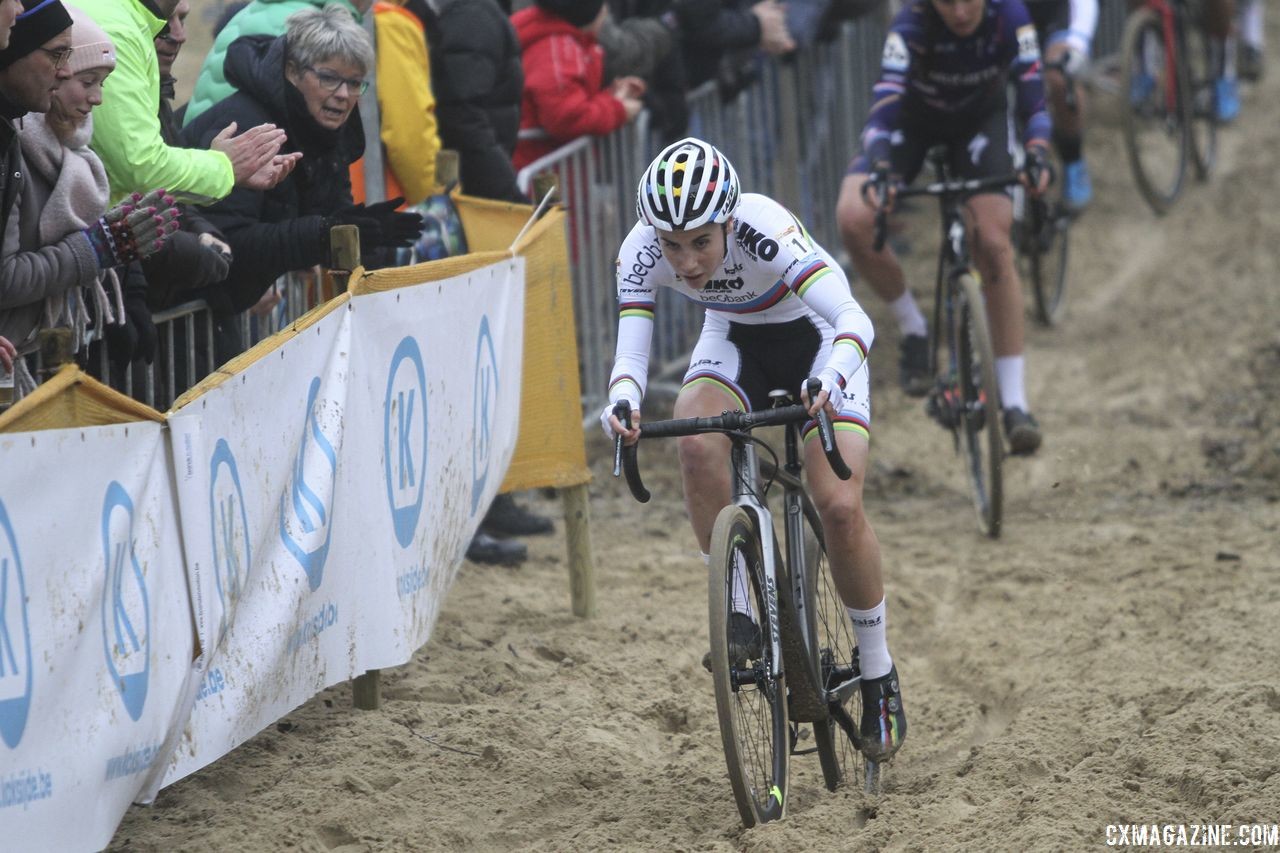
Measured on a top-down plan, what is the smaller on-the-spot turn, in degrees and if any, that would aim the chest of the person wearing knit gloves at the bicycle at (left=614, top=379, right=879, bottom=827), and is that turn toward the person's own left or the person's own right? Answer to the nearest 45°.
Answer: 0° — they already face it

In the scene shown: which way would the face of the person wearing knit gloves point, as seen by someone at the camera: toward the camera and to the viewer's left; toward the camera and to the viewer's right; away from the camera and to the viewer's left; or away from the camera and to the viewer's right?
toward the camera and to the viewer's right

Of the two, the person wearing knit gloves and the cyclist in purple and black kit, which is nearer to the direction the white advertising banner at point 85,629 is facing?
the cyclist in purple and black kit

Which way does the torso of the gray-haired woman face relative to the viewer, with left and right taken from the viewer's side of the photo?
facing the viewer and to the right of the viewer

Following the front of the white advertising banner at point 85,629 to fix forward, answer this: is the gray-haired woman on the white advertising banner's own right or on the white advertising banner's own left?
on the white advertising banner's own left

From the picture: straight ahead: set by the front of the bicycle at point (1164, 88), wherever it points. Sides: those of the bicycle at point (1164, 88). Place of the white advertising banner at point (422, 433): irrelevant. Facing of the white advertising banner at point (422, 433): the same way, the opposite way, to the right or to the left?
to the left

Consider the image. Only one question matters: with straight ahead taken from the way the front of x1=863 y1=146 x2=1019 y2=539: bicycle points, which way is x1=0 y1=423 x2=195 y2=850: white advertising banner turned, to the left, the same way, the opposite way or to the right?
to the left

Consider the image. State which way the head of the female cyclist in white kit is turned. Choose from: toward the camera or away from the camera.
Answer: toward the camera

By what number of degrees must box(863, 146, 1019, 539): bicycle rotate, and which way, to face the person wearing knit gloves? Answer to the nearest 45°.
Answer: approximately 45° to its right

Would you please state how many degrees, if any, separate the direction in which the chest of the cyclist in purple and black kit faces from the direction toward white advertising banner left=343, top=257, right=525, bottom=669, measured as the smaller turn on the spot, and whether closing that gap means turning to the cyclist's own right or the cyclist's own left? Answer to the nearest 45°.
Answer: approximately 45° to the cyclist's own right

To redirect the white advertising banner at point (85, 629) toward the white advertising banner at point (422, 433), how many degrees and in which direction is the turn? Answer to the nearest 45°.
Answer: approximately 90° to its left

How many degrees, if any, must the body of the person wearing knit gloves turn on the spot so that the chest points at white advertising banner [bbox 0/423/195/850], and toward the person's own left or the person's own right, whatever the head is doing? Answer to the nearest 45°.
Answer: approximately 90° to the person's own right

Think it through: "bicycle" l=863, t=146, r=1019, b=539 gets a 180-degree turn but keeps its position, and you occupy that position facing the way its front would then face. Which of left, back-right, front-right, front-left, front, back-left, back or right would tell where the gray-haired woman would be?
back-left

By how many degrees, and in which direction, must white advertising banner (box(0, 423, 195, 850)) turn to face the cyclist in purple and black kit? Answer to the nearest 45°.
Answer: approximately 90° to its left

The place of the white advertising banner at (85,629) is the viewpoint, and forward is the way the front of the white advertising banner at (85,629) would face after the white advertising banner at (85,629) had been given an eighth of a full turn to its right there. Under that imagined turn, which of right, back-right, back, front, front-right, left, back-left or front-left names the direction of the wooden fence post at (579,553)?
back-left

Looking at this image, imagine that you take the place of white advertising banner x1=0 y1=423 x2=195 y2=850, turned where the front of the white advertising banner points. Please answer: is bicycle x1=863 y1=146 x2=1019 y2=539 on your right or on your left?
on your left

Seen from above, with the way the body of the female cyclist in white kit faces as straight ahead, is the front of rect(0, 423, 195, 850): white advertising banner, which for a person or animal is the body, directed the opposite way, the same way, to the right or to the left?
to the left

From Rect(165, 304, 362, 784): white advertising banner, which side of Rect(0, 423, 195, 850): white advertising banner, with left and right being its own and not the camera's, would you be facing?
left

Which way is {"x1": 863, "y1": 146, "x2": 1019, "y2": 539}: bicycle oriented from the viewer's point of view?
toward the camera
